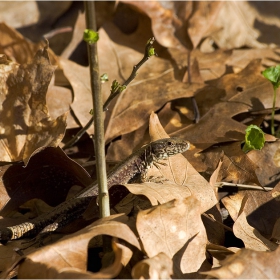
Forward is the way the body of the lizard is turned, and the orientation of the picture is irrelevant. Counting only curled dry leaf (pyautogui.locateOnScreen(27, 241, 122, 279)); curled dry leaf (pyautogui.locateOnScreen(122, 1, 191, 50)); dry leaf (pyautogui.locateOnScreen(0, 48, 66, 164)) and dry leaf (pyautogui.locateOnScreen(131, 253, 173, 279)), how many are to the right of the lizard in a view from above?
2

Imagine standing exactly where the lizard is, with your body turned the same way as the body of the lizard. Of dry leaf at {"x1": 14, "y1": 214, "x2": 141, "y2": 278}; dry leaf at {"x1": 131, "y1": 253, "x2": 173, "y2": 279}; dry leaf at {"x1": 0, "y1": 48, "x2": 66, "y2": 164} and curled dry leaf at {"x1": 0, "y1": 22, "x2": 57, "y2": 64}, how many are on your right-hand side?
2

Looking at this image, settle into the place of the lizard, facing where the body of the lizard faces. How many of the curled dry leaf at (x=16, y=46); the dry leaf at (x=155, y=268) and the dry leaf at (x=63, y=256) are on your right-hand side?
2

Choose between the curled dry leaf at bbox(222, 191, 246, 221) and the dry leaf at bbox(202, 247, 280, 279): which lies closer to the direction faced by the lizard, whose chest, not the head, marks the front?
the curled dry leaf

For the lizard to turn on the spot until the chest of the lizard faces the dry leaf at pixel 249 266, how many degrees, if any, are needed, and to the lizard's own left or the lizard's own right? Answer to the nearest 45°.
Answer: approximately 45° to the lizard's own right

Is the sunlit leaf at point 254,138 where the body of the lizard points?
yes

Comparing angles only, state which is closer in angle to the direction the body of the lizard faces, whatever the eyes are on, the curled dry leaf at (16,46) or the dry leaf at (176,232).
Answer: the dry leaf

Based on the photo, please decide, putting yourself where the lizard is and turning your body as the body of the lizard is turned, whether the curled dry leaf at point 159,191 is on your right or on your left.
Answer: on your right

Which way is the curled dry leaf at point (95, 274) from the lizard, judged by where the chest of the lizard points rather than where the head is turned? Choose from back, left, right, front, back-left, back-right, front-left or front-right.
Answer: right

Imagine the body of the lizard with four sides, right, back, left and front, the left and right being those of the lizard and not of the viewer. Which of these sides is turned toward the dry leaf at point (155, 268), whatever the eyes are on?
right

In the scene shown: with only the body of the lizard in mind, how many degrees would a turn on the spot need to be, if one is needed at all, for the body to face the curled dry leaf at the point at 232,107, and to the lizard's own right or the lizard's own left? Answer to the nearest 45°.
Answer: approximately 45° to the lizard's own left

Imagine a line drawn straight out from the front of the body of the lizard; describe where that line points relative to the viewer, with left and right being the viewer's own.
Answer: facing to the right of the viewer

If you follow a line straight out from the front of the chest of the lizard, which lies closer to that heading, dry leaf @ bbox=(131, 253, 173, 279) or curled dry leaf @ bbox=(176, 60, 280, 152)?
the curled dry leaf

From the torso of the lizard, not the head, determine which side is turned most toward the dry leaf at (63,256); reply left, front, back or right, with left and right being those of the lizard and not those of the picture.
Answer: right
